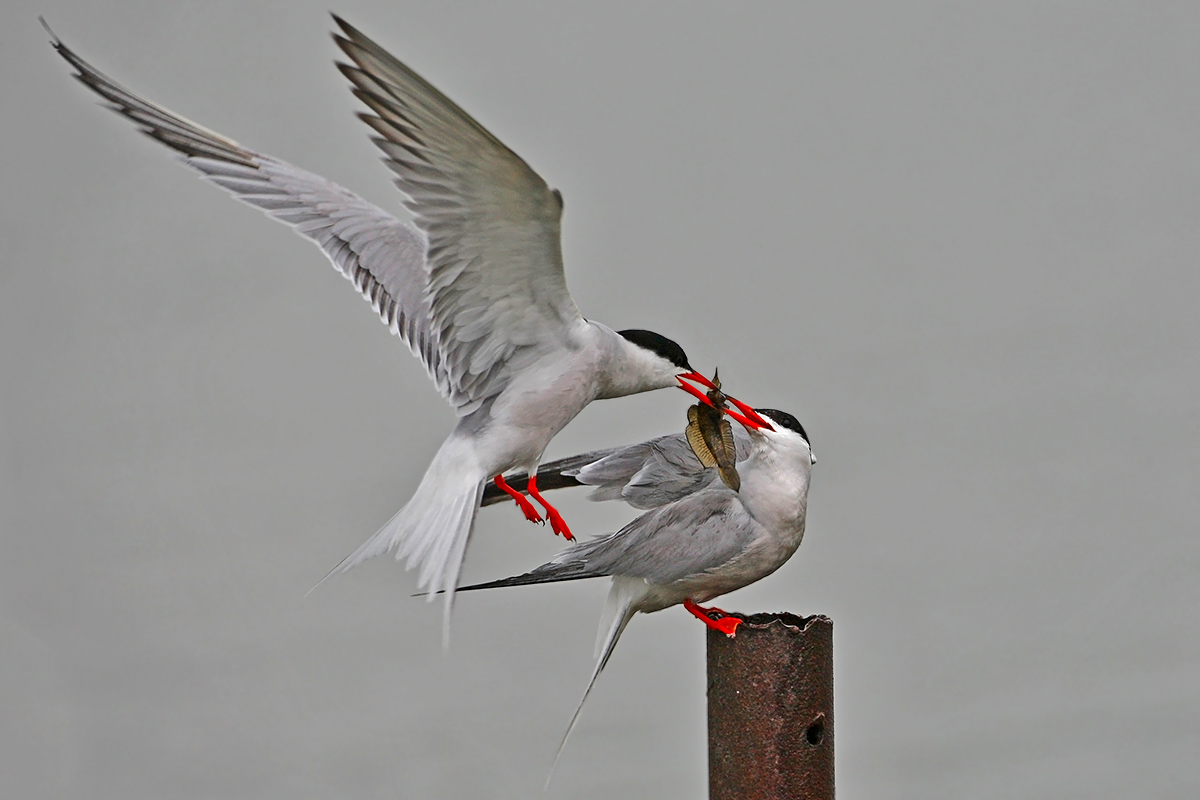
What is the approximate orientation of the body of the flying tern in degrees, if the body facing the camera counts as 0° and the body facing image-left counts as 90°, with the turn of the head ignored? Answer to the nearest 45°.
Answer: approximately 270°

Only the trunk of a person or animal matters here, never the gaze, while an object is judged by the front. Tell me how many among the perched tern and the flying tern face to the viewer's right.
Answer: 2

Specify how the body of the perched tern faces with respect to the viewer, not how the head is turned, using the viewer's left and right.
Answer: facing to the right of the viewer
